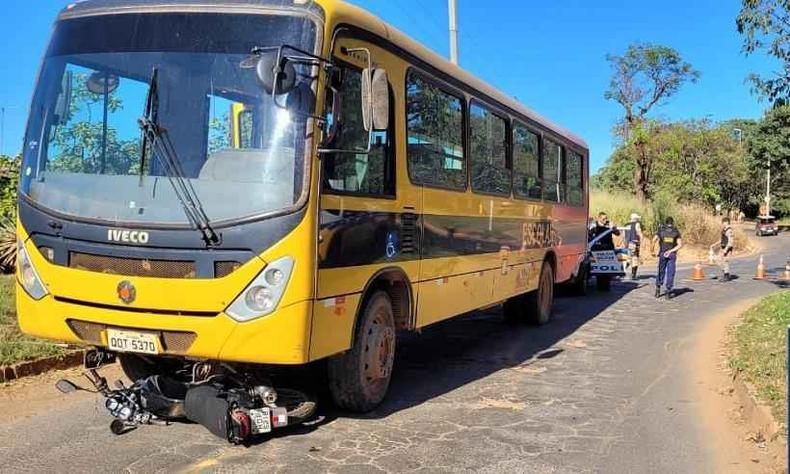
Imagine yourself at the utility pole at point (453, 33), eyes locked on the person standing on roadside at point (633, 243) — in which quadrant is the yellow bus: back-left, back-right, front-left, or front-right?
back-right

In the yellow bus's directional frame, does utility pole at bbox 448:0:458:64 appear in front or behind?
behind

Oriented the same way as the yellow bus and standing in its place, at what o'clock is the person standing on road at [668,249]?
The person standing on road is roughly at 6 o'clock from the yellow bus.

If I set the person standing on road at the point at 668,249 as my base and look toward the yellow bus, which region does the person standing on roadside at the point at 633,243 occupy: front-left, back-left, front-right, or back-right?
back-right

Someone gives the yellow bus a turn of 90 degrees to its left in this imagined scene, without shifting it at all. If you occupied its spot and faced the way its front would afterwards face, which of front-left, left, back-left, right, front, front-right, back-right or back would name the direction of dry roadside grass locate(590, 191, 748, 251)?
left

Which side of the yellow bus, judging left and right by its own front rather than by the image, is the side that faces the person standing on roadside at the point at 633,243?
back

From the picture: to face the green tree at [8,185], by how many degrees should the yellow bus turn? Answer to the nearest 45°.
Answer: approximately 90° to its right

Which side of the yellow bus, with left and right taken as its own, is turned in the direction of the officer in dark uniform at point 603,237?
back

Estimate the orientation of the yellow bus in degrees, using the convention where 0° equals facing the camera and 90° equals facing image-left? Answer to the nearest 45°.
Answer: approximately 45°
